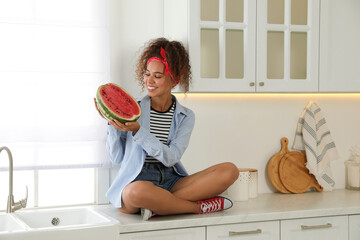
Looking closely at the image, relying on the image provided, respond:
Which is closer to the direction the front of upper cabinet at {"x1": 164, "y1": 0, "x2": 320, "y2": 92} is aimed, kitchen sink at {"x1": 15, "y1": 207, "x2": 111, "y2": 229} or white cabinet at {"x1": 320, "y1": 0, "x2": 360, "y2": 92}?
the kitchen sink

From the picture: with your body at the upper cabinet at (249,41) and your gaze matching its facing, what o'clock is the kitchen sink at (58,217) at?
The kitchen sink is roughly at 2 o'clock from the upper cabinet.

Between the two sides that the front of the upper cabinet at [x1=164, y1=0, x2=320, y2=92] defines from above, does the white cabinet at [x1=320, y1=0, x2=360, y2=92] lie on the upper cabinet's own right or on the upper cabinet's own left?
on the upper cabinet's own left

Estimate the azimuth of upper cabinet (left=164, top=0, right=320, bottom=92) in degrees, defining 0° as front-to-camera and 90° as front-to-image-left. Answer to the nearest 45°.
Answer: approximately 0°

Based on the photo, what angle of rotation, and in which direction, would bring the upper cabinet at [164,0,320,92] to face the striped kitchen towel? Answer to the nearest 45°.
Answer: approximately 135° to its left

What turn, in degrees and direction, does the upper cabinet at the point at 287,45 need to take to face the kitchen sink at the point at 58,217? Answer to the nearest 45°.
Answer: approximately 45° to its right

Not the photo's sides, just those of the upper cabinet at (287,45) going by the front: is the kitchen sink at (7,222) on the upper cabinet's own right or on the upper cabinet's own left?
on the upper cabinet's own right
